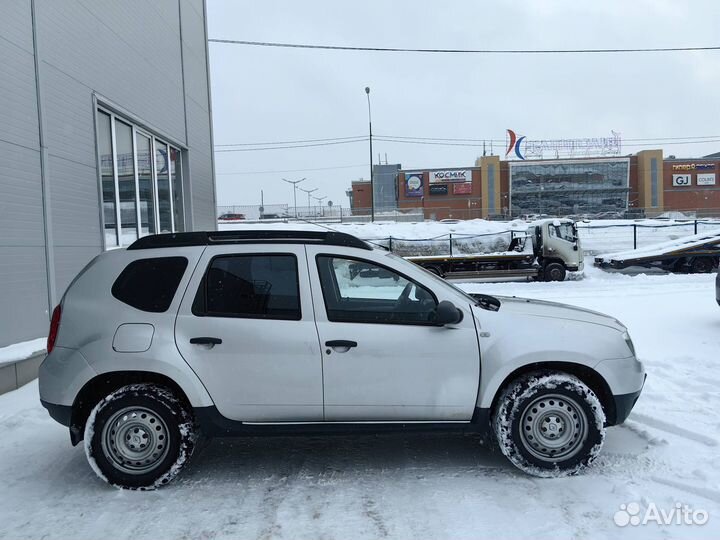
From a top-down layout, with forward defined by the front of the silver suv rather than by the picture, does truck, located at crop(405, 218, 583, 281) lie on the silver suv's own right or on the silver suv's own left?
on the silver suv's own left

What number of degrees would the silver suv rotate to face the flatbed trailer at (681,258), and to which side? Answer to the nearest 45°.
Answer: approximately 45° to its left

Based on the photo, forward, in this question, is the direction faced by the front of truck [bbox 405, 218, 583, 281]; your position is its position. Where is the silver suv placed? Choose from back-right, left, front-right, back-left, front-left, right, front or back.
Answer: right

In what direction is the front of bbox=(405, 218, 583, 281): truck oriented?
to the viewer's right

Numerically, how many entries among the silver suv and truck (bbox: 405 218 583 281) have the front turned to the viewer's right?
2

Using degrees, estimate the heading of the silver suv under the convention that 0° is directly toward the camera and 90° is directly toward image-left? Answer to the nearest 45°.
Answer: approximately 270°

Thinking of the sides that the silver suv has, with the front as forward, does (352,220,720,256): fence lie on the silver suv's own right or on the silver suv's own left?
on the silver suv's own left
